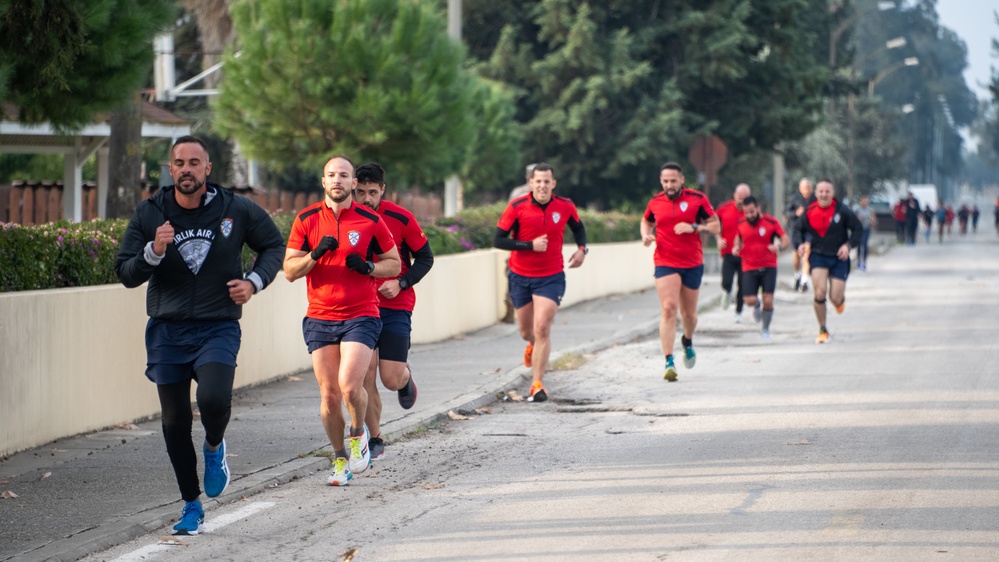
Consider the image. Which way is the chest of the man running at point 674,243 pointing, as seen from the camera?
toward the camera

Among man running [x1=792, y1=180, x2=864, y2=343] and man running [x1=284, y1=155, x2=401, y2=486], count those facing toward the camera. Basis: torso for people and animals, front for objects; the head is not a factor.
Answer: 2

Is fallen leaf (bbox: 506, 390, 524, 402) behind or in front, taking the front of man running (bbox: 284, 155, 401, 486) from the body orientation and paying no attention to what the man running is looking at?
behind

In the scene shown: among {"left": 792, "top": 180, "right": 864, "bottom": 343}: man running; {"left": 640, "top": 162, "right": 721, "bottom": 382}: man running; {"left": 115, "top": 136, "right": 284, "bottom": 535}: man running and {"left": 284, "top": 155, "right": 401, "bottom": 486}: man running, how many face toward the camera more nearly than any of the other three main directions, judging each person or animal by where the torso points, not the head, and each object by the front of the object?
4

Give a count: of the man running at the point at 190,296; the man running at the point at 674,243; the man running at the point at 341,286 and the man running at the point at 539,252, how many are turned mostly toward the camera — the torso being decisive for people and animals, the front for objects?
4

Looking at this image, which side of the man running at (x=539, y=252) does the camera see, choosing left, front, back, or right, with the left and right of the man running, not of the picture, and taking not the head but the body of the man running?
front

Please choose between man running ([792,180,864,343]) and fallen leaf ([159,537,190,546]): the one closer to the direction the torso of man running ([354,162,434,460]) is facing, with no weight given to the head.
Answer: the fallen leaf

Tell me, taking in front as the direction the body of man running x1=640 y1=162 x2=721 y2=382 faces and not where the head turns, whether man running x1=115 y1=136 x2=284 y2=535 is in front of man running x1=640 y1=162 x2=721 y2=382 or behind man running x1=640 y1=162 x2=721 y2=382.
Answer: in front

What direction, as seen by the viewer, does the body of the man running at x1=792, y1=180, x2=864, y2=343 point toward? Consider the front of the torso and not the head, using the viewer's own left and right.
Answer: facing the viewer

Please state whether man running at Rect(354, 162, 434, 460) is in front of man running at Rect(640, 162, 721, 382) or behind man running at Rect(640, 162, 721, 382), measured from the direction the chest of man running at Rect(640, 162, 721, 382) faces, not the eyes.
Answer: in front

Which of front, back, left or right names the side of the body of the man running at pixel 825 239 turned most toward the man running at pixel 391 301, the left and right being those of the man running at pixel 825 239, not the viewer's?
front
